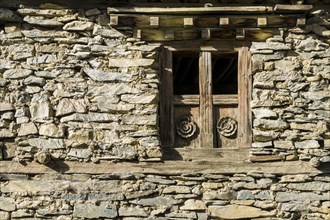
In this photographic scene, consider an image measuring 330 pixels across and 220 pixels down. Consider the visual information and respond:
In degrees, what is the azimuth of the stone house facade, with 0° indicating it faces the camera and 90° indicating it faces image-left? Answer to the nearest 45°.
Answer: approximately 0°
